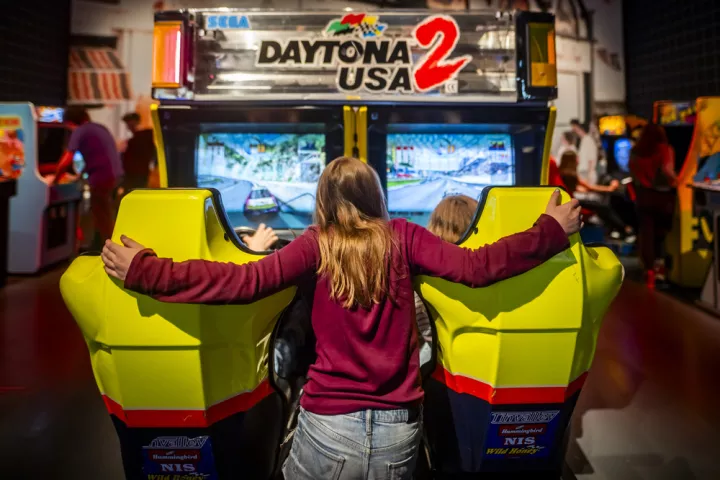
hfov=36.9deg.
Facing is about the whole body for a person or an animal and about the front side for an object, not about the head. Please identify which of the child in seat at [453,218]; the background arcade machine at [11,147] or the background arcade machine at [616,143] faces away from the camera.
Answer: the child in seat

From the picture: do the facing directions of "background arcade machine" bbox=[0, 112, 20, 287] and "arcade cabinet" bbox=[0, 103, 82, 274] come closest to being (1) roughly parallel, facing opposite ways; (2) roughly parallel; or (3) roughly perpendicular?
roughly parallel

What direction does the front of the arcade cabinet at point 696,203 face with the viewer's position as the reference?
facing to the left of the viewer

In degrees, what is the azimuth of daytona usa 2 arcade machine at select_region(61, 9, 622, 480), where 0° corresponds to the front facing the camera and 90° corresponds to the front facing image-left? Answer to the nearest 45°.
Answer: approximately 0°

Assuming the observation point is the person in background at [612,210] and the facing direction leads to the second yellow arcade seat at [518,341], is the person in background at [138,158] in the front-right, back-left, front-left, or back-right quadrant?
front-right

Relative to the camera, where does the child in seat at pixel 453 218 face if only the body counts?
away from the camera

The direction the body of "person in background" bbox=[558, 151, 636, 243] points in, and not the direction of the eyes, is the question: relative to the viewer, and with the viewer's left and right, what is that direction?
facing to the right of the viewer

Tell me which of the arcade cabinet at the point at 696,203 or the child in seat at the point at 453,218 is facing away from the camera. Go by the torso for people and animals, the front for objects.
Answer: the child in seat

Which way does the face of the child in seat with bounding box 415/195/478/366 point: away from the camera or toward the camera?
away from the camera

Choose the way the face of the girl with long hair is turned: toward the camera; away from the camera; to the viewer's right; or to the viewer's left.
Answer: away from the camera

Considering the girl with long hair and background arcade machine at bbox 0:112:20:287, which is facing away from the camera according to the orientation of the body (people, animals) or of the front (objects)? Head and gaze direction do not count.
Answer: the girl with long hair

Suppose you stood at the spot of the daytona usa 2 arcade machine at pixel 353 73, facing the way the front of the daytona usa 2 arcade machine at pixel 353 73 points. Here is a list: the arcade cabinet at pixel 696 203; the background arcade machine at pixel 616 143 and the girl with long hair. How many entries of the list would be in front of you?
1

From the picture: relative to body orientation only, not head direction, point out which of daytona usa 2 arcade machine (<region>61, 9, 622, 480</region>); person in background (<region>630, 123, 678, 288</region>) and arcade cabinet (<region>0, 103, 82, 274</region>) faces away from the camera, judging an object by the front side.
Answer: the person in background

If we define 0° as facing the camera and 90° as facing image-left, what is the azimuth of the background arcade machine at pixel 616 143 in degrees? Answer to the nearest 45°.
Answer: approximately 45°

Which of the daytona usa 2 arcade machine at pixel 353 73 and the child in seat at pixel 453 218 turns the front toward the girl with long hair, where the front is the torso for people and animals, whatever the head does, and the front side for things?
the daytona usa 2 arcade machine

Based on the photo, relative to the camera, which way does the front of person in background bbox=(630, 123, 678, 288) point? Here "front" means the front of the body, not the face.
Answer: away from the camera
